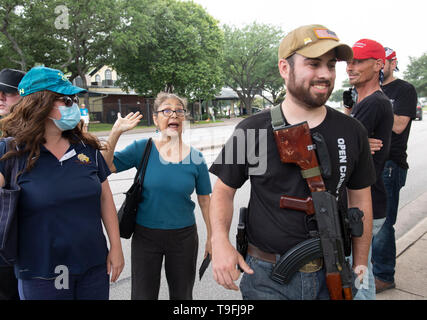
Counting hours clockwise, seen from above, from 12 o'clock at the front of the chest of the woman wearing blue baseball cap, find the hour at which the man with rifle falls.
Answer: The man with rifle is roughly at 10 o'clock from the woman wearing blue baseball cap.

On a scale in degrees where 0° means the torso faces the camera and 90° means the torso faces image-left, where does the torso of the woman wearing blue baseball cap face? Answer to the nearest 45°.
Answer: approximately 0°

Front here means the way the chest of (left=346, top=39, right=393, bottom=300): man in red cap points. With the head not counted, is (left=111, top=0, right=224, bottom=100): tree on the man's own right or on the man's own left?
on the man's own right

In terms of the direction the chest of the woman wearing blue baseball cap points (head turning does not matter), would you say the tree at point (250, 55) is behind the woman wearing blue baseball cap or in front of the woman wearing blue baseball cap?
behind

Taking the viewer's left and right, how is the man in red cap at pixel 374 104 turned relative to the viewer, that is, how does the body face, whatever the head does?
facing to the left of the viewer

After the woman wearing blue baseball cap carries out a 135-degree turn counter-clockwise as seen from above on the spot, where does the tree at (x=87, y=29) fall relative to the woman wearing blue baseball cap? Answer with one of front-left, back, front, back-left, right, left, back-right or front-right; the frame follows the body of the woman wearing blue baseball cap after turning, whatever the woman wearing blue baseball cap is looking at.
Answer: front-left

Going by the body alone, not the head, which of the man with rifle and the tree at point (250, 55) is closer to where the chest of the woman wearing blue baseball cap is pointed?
the man with rifle
